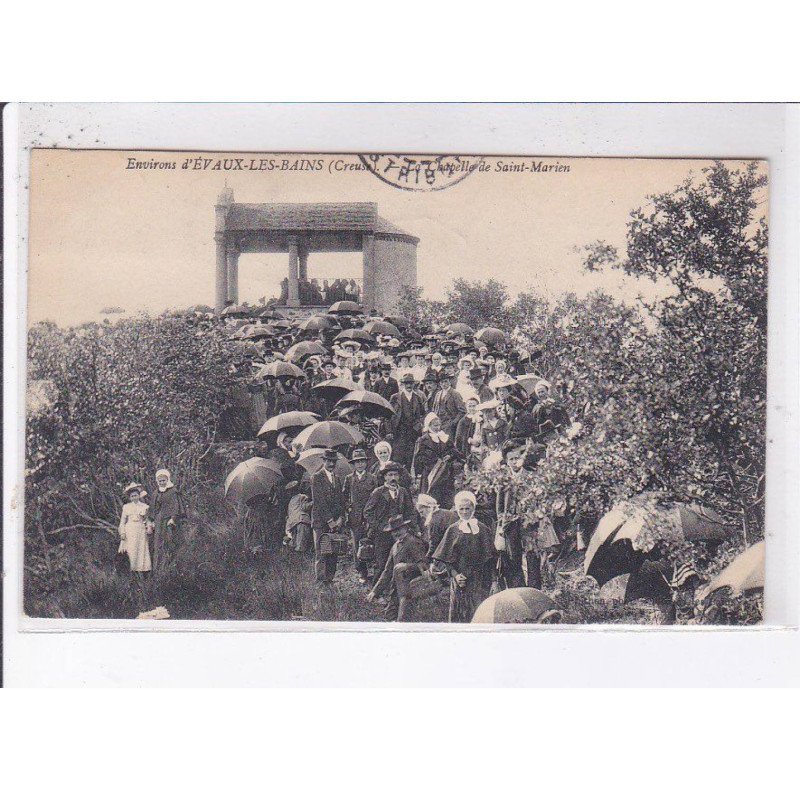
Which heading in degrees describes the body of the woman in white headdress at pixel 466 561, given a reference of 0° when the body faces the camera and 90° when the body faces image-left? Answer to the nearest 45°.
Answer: approximately 0°

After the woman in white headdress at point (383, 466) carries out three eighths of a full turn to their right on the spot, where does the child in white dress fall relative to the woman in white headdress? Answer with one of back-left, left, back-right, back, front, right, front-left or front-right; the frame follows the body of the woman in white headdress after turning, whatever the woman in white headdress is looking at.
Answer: front-left

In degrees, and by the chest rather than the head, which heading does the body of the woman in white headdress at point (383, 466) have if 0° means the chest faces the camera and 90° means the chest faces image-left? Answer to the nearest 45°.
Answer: approximately 0°
